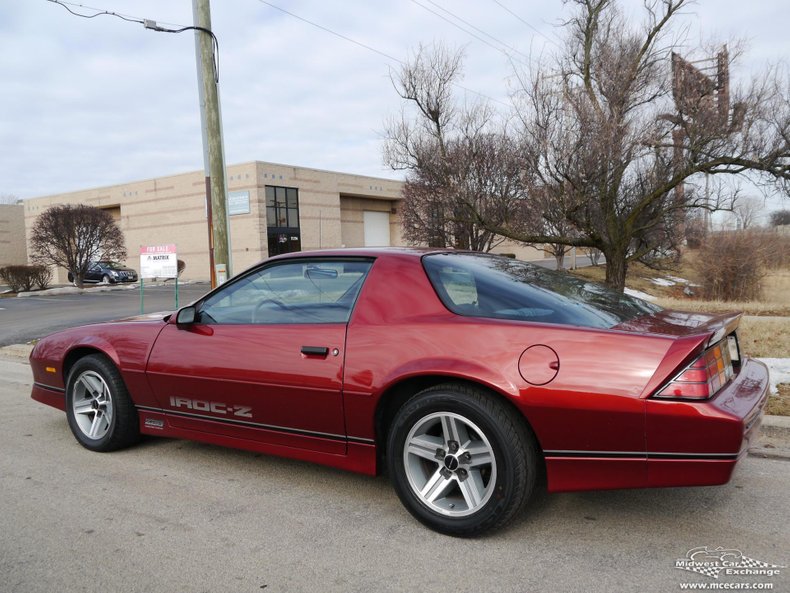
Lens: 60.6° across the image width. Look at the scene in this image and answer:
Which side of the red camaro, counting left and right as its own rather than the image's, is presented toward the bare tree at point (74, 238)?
front

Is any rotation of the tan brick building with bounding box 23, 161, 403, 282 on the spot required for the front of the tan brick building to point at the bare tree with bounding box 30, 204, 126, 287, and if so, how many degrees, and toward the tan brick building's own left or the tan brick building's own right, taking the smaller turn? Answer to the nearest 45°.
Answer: approximately 90° to the tan brick building's own right

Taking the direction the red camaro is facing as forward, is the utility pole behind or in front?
in front

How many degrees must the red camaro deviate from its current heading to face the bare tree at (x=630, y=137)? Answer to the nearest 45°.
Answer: approximately 90° to its right

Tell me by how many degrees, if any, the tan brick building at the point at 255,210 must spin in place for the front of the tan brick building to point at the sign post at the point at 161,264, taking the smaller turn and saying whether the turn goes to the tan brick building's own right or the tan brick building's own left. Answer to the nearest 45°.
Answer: approximately 45° to the tan brick building's own right

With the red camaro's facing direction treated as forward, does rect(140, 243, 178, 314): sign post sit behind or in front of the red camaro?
in front

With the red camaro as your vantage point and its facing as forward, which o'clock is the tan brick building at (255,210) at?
The tan brick building is roughly at 1 o'clock from the red camaro.

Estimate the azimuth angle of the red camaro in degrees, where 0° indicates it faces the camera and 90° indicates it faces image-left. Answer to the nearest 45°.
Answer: approximately 135°
